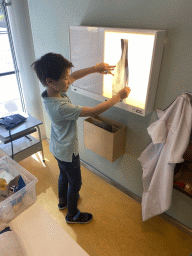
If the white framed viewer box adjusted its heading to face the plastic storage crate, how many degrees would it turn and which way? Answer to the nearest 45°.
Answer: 0° — it already faces it

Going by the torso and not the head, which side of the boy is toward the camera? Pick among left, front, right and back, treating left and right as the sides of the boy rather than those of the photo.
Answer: right

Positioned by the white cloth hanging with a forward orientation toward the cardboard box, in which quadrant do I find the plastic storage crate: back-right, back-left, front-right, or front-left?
front-left

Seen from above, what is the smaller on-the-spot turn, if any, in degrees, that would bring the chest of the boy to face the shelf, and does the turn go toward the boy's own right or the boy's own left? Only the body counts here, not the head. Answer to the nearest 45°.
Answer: approximately 135° to the boy's own left

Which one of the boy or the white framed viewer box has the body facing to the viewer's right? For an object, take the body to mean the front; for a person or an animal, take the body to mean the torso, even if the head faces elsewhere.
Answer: the boy

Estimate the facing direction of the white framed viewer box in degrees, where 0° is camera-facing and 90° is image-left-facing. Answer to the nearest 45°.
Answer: approximately 45°

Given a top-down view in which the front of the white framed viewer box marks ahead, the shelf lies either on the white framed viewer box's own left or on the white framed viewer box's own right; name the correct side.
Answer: on the white framed viewer box's own right

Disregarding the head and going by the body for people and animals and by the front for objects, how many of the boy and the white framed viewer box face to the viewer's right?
1

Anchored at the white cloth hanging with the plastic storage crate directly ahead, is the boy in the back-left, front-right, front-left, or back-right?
front-right
